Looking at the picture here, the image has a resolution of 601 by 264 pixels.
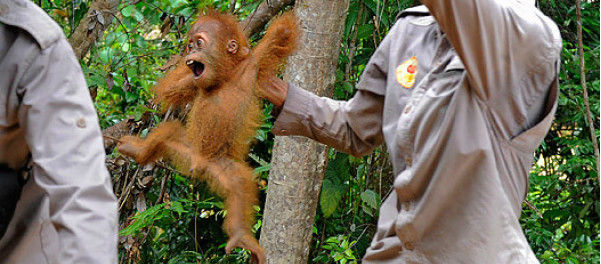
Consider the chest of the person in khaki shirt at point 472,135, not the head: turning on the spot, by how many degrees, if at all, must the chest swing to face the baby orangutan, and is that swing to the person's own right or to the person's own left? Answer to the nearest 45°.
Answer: approximately 45° to the person's own right

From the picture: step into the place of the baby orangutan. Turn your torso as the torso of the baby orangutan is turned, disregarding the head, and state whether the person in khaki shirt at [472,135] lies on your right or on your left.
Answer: on your left

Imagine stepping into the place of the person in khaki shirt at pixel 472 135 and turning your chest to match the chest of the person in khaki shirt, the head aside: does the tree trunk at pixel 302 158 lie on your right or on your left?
on your right

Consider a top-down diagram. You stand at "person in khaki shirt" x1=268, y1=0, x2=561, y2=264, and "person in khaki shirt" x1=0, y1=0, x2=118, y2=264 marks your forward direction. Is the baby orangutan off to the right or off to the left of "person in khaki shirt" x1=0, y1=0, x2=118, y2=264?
right

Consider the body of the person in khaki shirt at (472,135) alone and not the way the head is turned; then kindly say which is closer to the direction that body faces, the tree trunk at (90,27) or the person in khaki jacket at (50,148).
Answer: the person in khaki jacket

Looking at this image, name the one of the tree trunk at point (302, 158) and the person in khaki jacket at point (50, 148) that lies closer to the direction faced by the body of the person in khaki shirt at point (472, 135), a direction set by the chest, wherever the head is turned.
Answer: the person in khaki jacket
